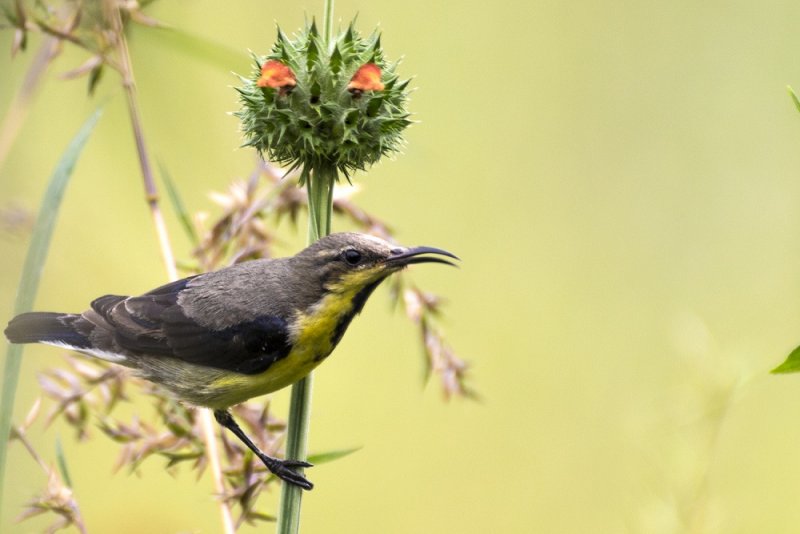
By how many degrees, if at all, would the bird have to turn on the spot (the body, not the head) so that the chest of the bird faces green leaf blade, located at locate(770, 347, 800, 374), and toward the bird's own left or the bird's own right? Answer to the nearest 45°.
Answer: approximately 45° to the bird's own right

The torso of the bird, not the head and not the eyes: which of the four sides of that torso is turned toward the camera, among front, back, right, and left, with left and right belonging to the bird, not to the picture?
right

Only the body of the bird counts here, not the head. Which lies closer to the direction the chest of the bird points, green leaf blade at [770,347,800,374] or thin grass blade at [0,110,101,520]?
the green leaf blade
